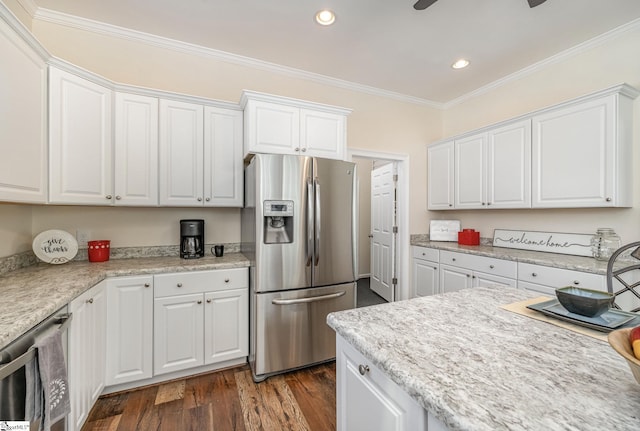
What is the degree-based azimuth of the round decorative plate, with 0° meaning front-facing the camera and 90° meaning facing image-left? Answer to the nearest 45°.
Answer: approximately 0°

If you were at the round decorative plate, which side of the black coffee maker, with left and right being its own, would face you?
right

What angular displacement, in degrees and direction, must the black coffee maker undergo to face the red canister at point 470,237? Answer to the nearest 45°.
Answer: approximately 90° to its left

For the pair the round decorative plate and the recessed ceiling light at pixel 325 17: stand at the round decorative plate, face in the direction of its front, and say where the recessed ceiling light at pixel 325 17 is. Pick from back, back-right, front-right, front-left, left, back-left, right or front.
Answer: front-left

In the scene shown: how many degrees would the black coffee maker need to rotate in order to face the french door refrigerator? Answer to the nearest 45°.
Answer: approximately 45° to its left

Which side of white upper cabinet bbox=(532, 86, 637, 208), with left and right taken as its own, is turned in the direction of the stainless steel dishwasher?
front

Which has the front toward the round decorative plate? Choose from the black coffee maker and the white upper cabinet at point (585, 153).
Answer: the white upper cabinet

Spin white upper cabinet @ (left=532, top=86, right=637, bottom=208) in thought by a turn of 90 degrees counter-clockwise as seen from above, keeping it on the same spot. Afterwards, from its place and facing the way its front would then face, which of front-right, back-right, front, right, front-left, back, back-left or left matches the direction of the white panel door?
back-right

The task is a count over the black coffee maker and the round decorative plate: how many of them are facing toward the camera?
2

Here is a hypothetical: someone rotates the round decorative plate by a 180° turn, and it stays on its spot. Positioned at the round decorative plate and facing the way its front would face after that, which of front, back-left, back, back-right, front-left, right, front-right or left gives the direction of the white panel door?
right

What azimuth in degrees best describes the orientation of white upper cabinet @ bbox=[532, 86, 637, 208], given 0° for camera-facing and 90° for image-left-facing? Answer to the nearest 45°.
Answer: approximately 45°
